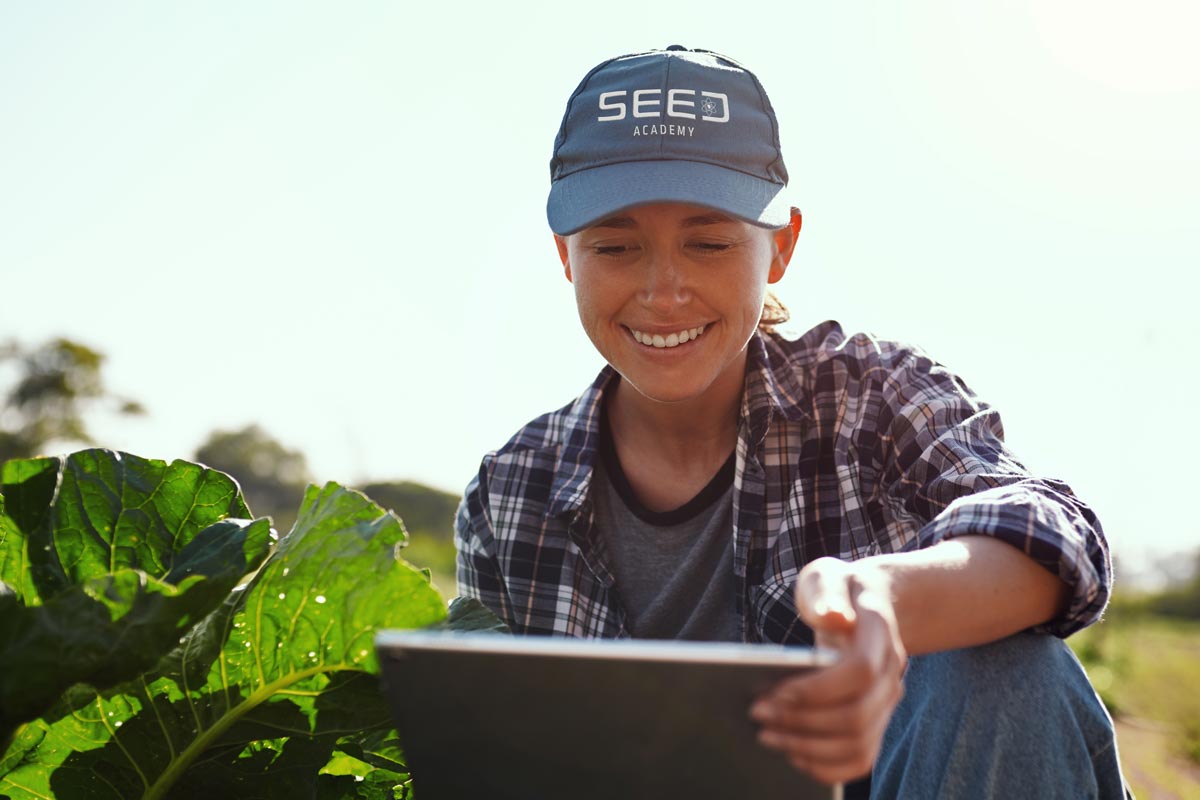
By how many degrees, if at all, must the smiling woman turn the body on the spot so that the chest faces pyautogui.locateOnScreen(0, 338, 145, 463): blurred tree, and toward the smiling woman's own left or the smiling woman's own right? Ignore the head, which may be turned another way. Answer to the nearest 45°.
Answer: approximately 135° to the smiling woman's own right

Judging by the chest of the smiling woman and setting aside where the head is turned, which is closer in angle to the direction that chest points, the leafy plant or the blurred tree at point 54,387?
the leafy plant

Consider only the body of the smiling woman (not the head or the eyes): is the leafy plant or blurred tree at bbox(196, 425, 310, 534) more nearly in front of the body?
the leafy plant

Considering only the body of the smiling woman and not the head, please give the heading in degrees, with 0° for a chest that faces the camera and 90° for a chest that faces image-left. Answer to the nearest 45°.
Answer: approximately 0°

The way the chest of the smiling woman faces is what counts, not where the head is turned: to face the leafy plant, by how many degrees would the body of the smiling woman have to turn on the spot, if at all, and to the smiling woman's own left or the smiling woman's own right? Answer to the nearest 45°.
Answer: approximately 45° to the smiling woman's own right

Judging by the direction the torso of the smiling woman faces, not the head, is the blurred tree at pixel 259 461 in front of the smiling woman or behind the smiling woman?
behind
